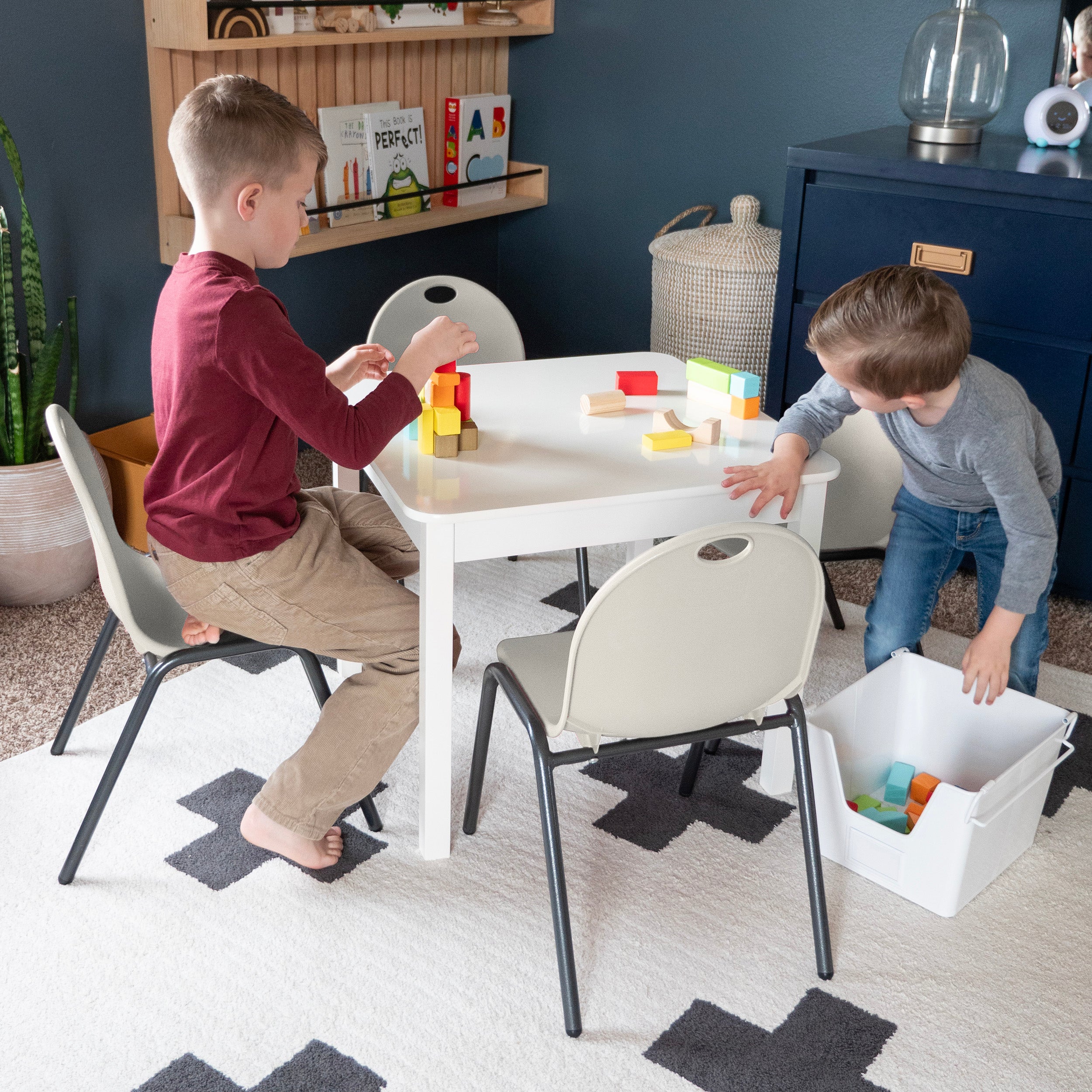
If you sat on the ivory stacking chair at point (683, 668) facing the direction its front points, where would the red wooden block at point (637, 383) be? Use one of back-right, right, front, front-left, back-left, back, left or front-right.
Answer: front-right

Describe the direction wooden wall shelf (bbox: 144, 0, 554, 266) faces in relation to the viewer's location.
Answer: facing the viewer and to the right of the viewer

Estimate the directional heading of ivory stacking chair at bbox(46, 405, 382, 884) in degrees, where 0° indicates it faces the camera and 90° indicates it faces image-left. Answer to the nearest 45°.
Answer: approximately 270°

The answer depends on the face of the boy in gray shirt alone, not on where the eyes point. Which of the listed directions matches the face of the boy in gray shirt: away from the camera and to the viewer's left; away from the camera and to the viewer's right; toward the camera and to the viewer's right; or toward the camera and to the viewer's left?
toward the camera and to the viewer's left

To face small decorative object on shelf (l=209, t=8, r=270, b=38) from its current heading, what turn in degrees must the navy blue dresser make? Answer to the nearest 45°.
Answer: approximately 45° to its right

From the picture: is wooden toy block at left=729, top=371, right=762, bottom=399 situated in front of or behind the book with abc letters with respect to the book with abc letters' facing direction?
in front

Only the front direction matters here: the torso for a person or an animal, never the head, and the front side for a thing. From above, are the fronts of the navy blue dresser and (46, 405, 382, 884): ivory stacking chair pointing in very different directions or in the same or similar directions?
very different directions

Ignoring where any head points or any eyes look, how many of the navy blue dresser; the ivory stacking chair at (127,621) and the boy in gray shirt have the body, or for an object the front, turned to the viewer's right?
1

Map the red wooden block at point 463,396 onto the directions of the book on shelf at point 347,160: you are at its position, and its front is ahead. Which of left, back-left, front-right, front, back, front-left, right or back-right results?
front-right

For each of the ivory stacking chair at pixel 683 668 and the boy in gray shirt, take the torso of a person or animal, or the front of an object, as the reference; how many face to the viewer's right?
0

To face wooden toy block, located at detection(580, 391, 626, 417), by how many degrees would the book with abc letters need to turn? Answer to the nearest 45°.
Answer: approximately 45° to its right
